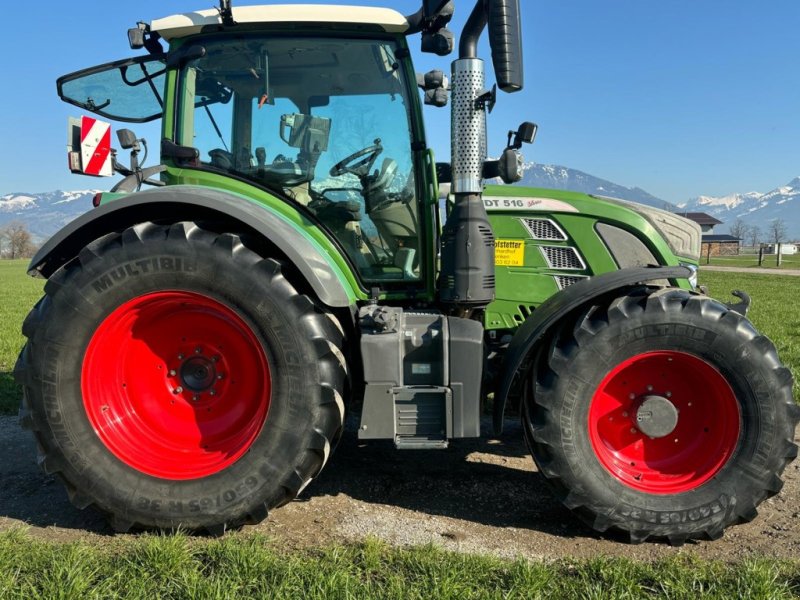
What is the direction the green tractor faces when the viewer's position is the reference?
facing to the right of the viewer
